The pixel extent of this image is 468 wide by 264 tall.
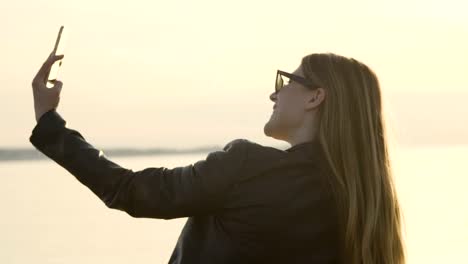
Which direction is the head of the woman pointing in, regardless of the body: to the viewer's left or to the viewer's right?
to the viewer's left

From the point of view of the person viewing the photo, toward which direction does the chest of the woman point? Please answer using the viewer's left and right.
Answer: facing away from the viewer and to the left of the viewer
